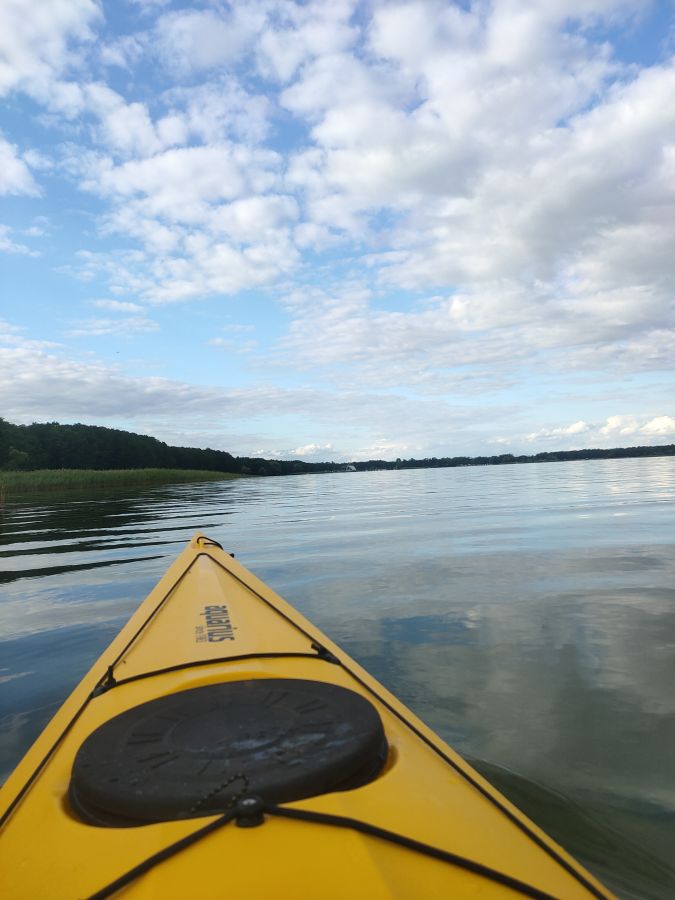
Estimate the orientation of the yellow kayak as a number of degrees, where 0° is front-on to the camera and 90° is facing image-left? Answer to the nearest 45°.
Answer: approximately 180°
